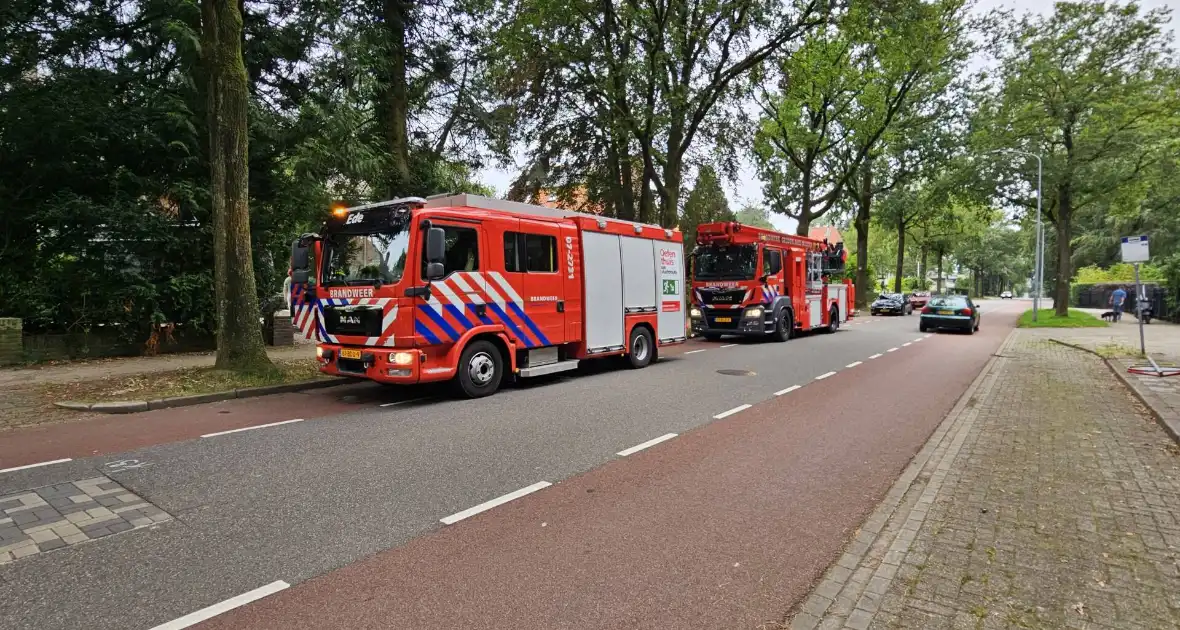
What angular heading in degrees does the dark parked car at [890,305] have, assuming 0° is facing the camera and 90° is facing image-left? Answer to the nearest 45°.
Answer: approximately 45°

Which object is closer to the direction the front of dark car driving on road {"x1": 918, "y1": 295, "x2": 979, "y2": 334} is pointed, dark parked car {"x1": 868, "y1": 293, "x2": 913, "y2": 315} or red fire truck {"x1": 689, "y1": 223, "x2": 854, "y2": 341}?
the dark parked car

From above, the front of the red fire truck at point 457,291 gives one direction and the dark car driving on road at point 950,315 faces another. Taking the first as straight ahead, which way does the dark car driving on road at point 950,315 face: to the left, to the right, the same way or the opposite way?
the opposite way

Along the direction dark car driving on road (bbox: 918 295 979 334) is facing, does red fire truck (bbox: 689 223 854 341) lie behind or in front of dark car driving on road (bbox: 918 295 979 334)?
behind

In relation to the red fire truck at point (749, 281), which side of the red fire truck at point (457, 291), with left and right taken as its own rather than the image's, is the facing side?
back

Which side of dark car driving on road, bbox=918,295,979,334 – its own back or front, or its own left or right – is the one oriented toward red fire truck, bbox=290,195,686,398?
back

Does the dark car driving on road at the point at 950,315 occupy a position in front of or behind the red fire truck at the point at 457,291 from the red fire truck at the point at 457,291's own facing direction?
behind

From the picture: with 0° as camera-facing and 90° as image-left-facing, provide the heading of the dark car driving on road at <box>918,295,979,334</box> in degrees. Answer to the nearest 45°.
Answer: approximately 180°

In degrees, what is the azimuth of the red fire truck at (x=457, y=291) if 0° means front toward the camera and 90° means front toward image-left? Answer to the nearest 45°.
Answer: approximately 45°

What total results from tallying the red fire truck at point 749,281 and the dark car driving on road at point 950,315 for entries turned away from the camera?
1
